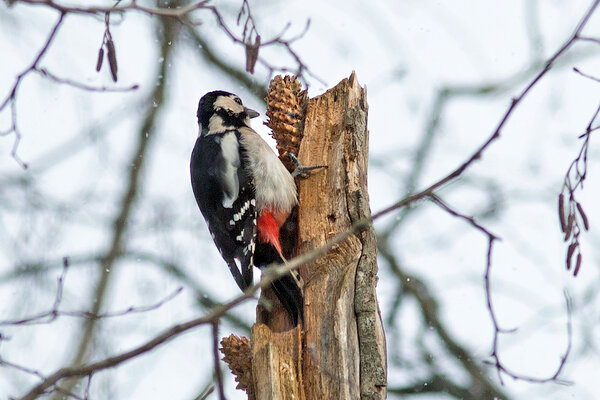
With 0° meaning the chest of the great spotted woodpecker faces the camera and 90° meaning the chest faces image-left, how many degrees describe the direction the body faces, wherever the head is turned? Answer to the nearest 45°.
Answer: approximately 270°

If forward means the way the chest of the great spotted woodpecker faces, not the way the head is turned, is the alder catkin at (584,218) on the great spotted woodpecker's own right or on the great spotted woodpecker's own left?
on the great spotted woodpecker's own right
